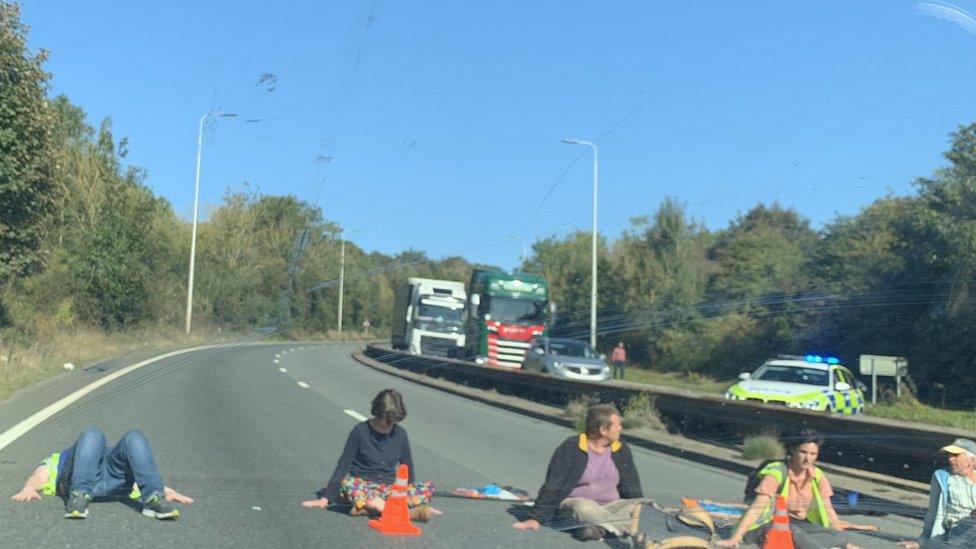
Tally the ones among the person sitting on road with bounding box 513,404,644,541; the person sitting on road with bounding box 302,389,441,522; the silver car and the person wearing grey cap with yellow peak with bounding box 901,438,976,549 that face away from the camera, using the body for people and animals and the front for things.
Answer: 0

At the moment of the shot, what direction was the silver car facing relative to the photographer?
facing the viewer and to the right of the viewer

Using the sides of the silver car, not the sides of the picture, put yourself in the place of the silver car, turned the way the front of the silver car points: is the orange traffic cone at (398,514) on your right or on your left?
on your right

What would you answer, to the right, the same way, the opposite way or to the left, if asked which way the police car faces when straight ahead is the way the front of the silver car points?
to the right

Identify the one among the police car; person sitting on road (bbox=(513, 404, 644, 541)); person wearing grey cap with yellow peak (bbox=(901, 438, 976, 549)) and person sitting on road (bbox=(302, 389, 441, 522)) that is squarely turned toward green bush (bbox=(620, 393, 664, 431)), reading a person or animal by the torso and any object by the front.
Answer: the police car

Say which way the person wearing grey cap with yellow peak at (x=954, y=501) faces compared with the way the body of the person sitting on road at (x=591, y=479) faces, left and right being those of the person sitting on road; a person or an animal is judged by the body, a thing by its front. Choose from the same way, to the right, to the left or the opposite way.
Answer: the same way

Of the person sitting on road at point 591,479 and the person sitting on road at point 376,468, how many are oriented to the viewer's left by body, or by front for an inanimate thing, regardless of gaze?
0

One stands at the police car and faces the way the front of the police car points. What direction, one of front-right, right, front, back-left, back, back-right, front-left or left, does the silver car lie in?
right

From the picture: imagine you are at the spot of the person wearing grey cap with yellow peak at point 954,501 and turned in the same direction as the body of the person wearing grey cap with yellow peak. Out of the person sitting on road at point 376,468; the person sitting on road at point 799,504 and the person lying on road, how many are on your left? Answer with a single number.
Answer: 0

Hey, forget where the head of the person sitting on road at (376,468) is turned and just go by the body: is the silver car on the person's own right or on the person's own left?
on the person's own left

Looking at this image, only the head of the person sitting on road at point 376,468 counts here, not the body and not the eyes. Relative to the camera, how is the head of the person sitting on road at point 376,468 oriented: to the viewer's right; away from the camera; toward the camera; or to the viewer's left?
toward the camera

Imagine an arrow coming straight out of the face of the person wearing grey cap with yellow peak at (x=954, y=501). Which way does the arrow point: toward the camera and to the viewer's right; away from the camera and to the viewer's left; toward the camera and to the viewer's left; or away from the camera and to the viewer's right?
toward the camera and to the viewer's left

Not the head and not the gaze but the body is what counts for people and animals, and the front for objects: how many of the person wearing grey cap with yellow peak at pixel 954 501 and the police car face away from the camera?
0

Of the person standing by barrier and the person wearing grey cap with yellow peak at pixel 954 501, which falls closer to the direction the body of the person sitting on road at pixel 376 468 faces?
the person wearing grey cap with yellow peak

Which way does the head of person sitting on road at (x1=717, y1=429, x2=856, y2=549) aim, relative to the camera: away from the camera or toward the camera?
toward the camera

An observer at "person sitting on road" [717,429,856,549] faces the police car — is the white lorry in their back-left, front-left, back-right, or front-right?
front-left

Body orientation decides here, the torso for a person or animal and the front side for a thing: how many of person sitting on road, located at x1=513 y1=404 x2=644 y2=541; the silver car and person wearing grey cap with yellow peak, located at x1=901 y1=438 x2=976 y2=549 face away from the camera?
0

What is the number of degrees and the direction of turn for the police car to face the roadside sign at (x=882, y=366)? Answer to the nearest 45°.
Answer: approximately 135° to its right

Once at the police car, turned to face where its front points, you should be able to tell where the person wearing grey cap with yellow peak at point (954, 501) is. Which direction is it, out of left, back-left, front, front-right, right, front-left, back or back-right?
front-left

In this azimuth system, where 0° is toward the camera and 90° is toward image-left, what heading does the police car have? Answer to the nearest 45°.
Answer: approximately 45°
